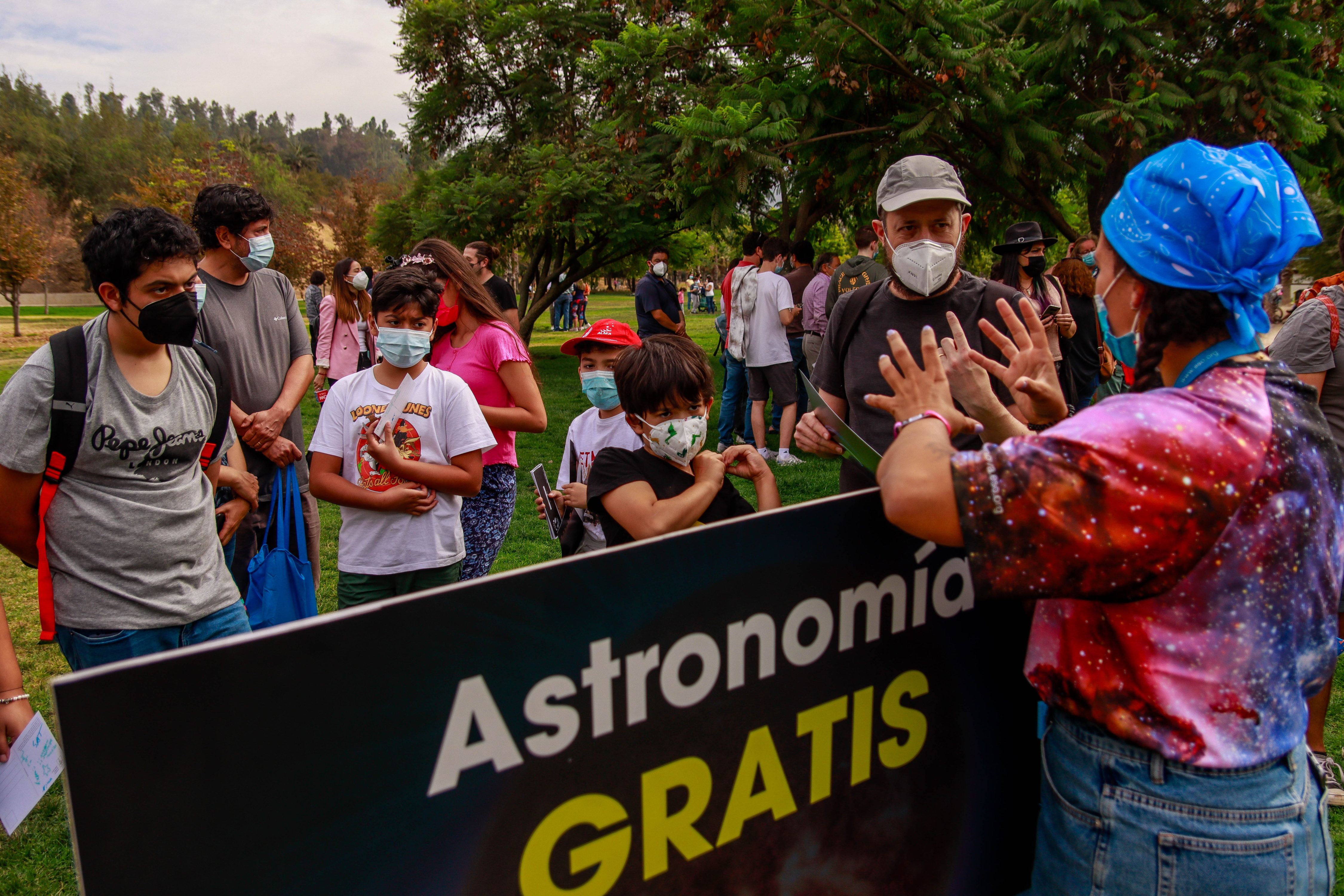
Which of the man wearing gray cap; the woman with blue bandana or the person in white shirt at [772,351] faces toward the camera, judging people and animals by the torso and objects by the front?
the man wearing gray cap

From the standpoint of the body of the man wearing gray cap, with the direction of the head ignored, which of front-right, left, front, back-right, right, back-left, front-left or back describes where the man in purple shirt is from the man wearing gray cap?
back

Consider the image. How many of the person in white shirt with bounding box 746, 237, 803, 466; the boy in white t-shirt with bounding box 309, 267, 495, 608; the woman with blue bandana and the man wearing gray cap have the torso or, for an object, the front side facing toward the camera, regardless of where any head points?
2

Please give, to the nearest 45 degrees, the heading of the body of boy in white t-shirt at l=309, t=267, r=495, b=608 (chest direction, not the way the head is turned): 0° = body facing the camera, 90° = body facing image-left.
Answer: approximately 0°

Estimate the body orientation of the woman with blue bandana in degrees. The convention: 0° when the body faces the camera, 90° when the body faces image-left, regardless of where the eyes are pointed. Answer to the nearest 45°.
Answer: approximately 135°

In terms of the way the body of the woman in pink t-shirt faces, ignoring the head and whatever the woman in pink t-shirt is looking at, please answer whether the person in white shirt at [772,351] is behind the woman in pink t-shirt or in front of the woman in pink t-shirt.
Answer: behind

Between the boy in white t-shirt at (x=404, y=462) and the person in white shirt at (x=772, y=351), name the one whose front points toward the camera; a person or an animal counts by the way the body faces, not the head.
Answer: the boy in white t-shirt

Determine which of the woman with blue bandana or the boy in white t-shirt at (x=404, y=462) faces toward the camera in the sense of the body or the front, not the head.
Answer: the boy in white t-shirt

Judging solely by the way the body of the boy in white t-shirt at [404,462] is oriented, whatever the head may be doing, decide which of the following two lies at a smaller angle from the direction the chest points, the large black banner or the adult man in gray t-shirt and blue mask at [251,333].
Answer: the large black banner

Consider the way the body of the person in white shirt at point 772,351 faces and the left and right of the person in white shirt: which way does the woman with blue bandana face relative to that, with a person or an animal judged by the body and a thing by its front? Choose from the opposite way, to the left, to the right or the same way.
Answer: to the left

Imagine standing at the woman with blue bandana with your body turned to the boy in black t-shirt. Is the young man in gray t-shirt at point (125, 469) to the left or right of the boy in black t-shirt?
left

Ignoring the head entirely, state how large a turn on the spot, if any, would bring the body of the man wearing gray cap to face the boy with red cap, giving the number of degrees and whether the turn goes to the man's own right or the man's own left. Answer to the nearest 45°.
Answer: approximately 90° to the man's own right

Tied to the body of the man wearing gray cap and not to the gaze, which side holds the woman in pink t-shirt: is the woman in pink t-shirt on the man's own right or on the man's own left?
on the man's own right

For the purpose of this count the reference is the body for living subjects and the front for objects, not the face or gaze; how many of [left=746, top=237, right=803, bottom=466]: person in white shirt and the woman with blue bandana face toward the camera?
0

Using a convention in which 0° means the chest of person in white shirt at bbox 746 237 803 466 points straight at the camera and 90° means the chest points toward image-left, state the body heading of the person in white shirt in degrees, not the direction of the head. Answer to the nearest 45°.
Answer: approximately 225°

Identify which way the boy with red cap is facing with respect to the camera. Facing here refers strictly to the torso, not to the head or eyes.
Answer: toward the camera

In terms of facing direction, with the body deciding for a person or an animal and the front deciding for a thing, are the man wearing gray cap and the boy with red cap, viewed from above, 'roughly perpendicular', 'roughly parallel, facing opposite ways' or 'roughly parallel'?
roughly parallel

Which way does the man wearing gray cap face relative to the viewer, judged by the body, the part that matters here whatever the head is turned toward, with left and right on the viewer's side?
facing the viewer
